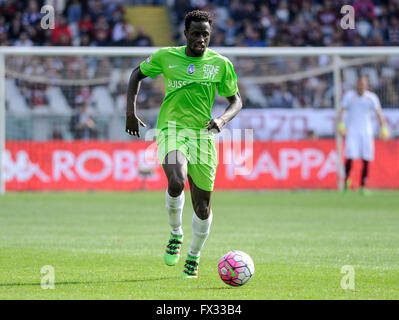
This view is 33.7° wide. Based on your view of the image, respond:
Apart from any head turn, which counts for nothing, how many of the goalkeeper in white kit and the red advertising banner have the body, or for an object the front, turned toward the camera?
2

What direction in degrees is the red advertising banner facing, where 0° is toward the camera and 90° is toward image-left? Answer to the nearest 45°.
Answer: approximately 0°

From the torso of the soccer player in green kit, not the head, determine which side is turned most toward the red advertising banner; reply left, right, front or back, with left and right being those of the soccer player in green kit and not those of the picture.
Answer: back

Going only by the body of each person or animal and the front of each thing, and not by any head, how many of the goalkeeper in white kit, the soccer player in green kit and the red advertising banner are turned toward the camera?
3

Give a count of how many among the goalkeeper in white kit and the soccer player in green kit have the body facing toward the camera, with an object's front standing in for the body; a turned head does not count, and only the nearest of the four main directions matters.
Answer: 2

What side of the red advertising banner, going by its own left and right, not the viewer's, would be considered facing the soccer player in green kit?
front

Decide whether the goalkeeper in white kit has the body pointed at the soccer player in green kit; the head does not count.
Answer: yes
